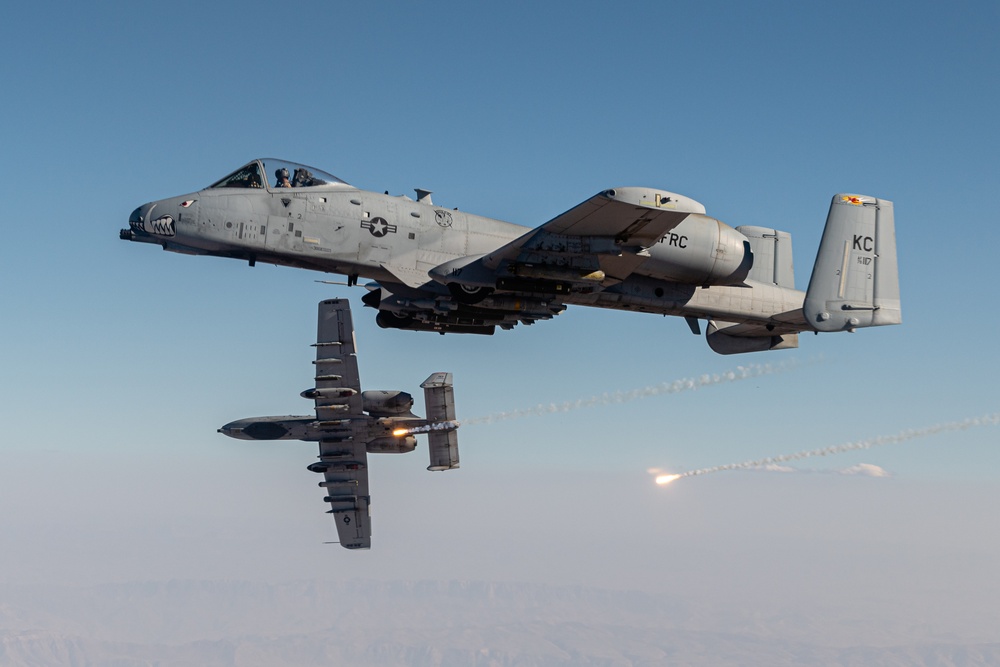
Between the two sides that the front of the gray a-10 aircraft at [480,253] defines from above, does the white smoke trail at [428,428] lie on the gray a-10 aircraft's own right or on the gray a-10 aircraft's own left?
on the gray a-10 aircraft's own right

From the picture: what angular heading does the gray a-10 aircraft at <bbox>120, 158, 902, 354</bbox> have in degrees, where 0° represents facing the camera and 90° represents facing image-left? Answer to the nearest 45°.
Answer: approximately 90°

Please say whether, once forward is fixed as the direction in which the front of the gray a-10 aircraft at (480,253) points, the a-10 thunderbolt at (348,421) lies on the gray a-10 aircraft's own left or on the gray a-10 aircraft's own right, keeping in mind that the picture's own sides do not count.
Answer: on the gray a-10 aircraft's own right
